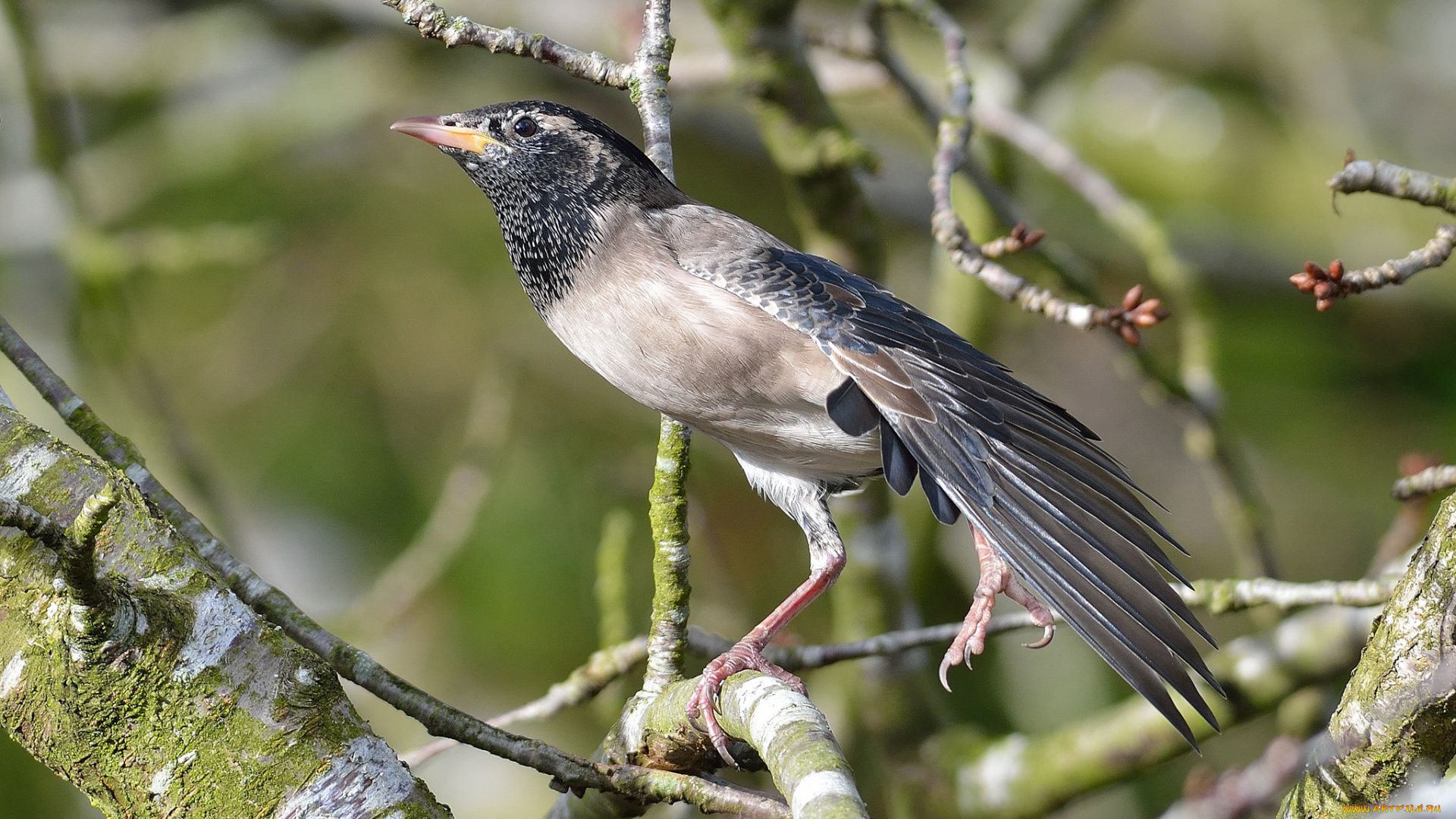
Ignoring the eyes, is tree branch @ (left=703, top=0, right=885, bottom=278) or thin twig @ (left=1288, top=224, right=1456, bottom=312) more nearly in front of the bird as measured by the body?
the tree branch

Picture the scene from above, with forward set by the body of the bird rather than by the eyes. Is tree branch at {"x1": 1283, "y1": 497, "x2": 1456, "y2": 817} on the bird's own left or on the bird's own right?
on the bird's own left

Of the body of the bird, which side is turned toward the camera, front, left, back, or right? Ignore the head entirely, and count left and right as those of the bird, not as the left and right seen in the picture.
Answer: left

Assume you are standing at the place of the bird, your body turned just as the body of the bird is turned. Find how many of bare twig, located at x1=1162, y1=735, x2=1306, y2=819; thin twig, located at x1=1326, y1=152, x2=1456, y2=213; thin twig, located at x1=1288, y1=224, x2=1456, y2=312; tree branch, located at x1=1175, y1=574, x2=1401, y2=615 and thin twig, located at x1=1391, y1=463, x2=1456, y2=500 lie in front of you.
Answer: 0

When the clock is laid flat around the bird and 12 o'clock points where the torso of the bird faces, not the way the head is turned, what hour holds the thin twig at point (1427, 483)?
The thin twig is roughly at 7 o'clock from the bird.

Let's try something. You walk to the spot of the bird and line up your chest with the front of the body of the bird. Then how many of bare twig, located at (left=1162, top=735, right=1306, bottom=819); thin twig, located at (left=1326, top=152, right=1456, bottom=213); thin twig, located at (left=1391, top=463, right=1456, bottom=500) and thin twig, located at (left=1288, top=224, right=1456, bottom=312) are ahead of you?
0

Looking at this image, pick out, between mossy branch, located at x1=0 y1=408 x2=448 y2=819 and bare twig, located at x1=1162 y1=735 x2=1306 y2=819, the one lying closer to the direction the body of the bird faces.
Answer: the mossy branch

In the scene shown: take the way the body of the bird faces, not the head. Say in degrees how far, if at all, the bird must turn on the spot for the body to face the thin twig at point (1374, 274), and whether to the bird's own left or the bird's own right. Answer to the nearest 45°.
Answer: approximately 135° to the bird's own left

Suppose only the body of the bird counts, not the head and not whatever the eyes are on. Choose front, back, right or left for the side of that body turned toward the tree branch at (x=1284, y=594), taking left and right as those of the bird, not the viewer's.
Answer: back

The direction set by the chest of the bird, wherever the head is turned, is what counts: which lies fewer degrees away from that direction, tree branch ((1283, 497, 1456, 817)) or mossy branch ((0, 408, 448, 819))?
the mossy branch

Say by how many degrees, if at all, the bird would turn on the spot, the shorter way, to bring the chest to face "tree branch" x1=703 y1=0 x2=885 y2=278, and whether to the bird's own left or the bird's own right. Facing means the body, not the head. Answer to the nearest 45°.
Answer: approximately 90° to the bird's own right

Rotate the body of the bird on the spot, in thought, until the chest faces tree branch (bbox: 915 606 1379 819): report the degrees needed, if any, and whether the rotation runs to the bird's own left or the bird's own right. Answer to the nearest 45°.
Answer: approximately 180°

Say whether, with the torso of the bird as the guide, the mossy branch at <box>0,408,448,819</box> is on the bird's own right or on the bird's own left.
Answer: on the bird's own left

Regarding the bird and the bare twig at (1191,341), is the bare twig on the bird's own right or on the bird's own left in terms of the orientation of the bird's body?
on the bird's own right

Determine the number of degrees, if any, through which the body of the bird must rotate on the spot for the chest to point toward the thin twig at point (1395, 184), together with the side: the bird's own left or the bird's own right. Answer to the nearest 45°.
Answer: approximately 135° to the bird's own left
